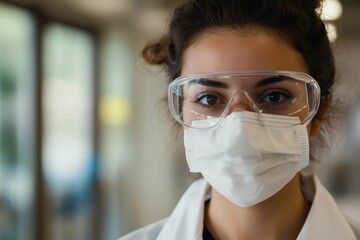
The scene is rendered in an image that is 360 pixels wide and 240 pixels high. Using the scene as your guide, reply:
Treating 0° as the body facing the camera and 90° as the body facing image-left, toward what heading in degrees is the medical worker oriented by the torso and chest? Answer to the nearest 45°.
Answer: approximately 0°
